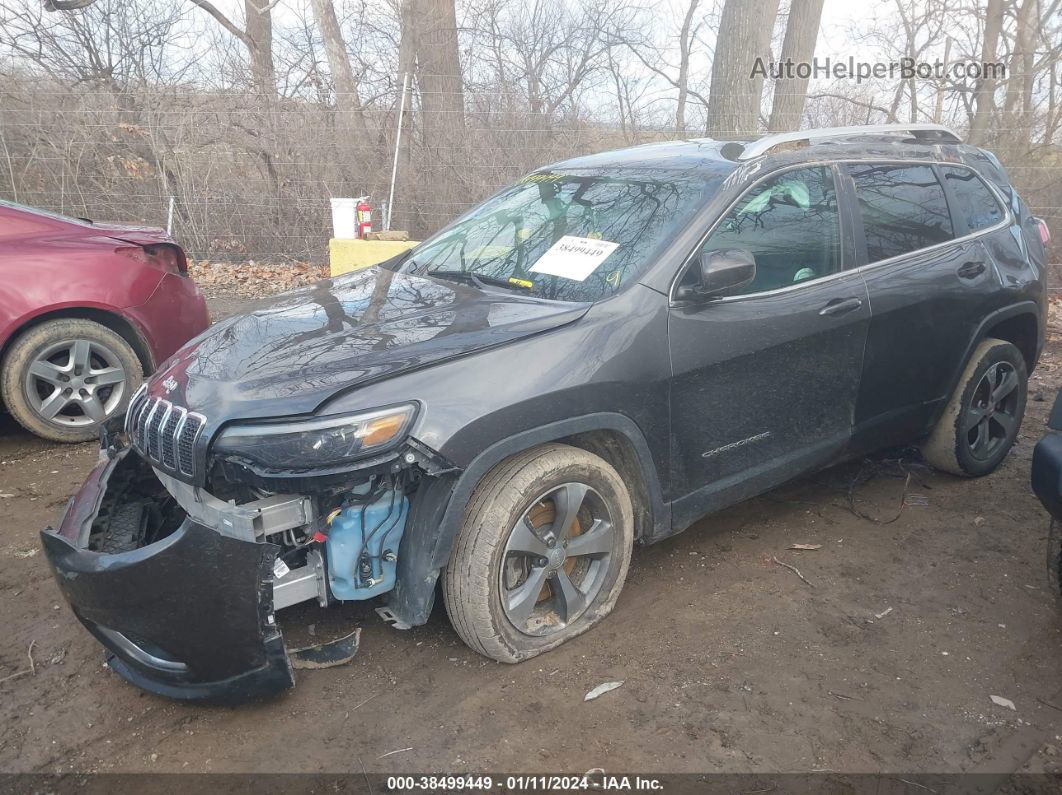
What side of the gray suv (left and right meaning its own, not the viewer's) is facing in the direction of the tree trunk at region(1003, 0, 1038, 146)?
back

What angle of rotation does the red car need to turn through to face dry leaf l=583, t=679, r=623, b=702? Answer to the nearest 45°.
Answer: approximately 135° to its left

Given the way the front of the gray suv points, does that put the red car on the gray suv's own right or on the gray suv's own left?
on the gray suv's own right

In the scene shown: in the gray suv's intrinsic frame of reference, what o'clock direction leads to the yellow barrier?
The yellow barrier is roughly at 4 o'clock from the gray suv.

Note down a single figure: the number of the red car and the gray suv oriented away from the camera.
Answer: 0

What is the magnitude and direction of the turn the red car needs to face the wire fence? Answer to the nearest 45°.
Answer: approximately 90° to its right

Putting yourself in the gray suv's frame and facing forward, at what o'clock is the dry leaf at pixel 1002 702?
The dry leaf is roughly at 8 o'clock from the gray suv.

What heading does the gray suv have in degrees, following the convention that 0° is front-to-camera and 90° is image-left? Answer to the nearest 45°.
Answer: approximately 45°

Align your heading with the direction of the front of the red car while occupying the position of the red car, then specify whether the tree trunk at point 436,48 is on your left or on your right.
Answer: on your right

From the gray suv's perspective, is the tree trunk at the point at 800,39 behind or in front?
behind

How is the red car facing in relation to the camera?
to the viewer's left
